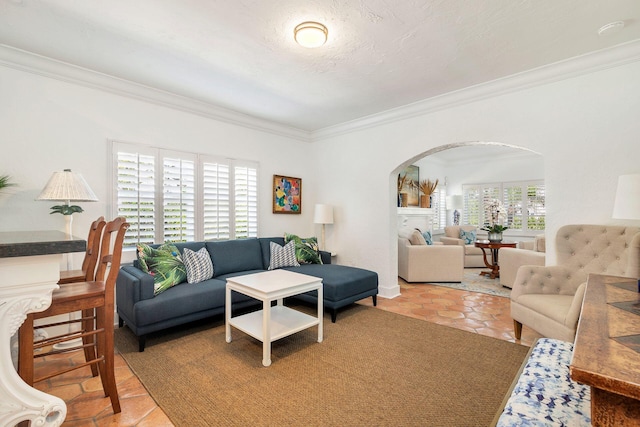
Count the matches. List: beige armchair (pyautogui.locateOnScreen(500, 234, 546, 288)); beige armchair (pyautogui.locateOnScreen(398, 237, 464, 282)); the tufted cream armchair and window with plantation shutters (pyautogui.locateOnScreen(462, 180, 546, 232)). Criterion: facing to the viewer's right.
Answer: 1

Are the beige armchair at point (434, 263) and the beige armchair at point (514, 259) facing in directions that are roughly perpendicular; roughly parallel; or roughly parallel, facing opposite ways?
roughly parallel, facing opposite ways

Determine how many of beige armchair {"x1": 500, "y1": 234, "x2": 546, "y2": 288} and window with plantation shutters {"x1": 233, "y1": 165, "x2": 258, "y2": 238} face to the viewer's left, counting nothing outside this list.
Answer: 1

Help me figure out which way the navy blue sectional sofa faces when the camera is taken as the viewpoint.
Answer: facing the viewer and to the right of the viewer

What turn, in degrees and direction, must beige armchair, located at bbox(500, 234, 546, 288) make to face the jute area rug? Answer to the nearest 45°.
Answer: approximately 90° to its left

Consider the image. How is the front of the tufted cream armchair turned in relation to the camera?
facing the viewer and to the left of the viewer

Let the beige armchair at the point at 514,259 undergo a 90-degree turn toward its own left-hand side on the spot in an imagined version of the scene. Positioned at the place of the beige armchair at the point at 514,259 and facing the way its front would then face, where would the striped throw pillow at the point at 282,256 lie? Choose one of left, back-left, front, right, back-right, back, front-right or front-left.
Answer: front-right

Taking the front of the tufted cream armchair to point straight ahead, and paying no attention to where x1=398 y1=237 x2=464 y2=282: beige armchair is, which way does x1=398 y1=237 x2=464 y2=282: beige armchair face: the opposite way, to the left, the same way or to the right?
the opposite way

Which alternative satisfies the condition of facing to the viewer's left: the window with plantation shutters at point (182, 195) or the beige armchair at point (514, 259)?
the beige armchair

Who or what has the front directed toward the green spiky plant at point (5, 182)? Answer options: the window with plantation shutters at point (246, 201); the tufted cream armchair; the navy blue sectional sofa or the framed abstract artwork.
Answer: the tufted cream armchair

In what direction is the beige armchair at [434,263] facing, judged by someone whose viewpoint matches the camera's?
facing to the right of the viewer

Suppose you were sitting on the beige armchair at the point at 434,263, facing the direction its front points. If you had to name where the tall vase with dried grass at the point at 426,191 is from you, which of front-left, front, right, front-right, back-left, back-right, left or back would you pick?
left

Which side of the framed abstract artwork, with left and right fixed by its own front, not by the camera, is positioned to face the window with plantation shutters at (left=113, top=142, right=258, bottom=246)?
right

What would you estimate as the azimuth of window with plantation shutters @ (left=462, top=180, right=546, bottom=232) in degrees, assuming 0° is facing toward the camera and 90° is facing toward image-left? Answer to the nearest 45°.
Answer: approximately 45°

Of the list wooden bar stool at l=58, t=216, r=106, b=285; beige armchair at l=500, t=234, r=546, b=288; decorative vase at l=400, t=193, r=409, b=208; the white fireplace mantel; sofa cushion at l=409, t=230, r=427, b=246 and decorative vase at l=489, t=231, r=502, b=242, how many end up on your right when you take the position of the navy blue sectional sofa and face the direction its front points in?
1
